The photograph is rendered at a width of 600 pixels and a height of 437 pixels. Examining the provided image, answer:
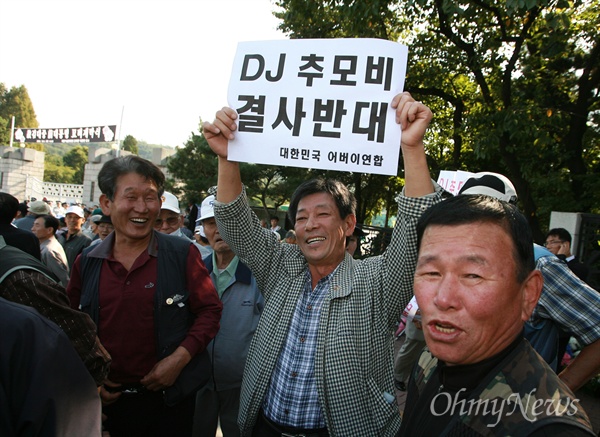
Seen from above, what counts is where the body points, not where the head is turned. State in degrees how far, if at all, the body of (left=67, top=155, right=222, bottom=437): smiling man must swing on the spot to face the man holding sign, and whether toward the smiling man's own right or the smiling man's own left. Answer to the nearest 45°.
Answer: approximately 45° to the smiling man's own left

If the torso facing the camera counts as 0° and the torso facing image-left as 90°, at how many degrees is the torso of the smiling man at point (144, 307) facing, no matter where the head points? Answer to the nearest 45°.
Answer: approximately 0°

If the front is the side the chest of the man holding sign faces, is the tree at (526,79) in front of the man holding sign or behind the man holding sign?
behind

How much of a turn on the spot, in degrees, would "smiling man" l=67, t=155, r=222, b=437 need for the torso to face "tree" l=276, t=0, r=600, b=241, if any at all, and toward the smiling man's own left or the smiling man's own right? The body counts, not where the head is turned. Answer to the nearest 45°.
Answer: approximately 135° to the smiling man's own left

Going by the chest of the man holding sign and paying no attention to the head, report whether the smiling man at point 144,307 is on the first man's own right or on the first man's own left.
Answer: on the first man's own right

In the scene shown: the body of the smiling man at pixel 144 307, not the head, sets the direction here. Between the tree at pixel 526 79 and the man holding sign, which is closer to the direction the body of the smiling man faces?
the man holding sign

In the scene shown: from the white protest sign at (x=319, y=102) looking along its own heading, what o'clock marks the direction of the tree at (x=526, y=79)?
The tree is roughly at 7 o'clock from the white protest sign.
